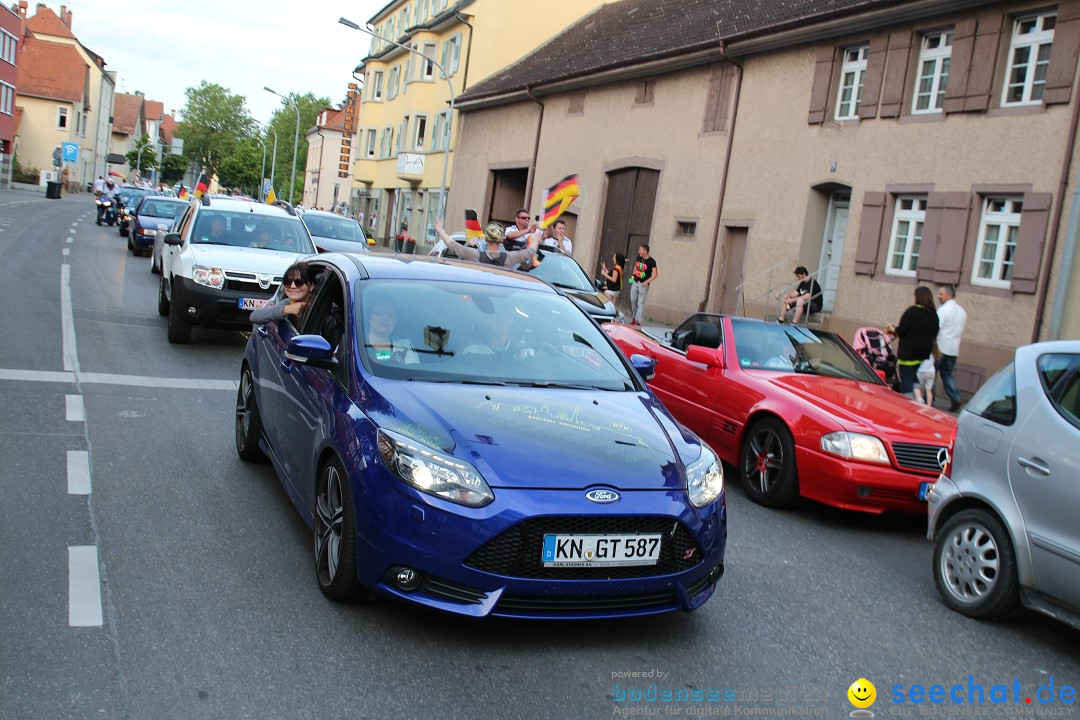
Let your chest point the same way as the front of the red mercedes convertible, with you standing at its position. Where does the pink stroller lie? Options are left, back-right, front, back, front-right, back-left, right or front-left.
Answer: back-left

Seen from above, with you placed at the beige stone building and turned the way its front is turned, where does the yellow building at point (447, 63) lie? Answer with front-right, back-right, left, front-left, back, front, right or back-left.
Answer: right

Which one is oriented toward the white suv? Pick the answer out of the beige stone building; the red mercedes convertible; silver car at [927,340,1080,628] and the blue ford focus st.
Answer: the beige stone building

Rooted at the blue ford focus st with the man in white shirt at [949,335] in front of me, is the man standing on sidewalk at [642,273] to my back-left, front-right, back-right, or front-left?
front-left

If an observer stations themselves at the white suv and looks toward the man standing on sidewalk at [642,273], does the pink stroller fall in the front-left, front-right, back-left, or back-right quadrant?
front-right

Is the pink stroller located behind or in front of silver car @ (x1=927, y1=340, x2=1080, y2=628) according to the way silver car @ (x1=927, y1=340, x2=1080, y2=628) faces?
behind

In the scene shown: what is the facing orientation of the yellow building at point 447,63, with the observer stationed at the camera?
facing the viewer and to the left of the viewer

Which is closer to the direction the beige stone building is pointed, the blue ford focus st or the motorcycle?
the blue ford focus st

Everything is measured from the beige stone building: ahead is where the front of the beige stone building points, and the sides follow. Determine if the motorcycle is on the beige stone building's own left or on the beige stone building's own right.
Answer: on the beige stone building's own right

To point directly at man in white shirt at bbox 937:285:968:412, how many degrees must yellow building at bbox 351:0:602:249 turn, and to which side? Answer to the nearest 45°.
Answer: approximately 45° to its left

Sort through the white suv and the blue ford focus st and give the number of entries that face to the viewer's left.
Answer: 0

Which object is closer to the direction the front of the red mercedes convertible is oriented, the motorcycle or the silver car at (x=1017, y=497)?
the silver car

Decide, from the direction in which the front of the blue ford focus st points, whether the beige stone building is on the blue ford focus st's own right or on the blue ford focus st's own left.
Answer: on the blue ford focus st's own left

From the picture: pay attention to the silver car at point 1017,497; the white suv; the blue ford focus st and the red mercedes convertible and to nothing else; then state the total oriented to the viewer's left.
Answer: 0

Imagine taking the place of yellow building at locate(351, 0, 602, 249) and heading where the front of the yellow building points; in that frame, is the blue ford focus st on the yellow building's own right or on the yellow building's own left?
on the yellow building's own left

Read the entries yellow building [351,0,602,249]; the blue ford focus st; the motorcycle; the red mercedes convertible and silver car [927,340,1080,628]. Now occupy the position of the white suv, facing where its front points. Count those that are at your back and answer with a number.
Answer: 2

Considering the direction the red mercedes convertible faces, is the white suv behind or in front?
behind

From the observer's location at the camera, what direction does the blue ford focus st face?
facing the viewer and to the right of the viewer

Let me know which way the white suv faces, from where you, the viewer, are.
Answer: facing the viewer

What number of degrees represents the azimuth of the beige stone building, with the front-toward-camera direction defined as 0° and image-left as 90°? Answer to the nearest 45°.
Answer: approximately 45°
